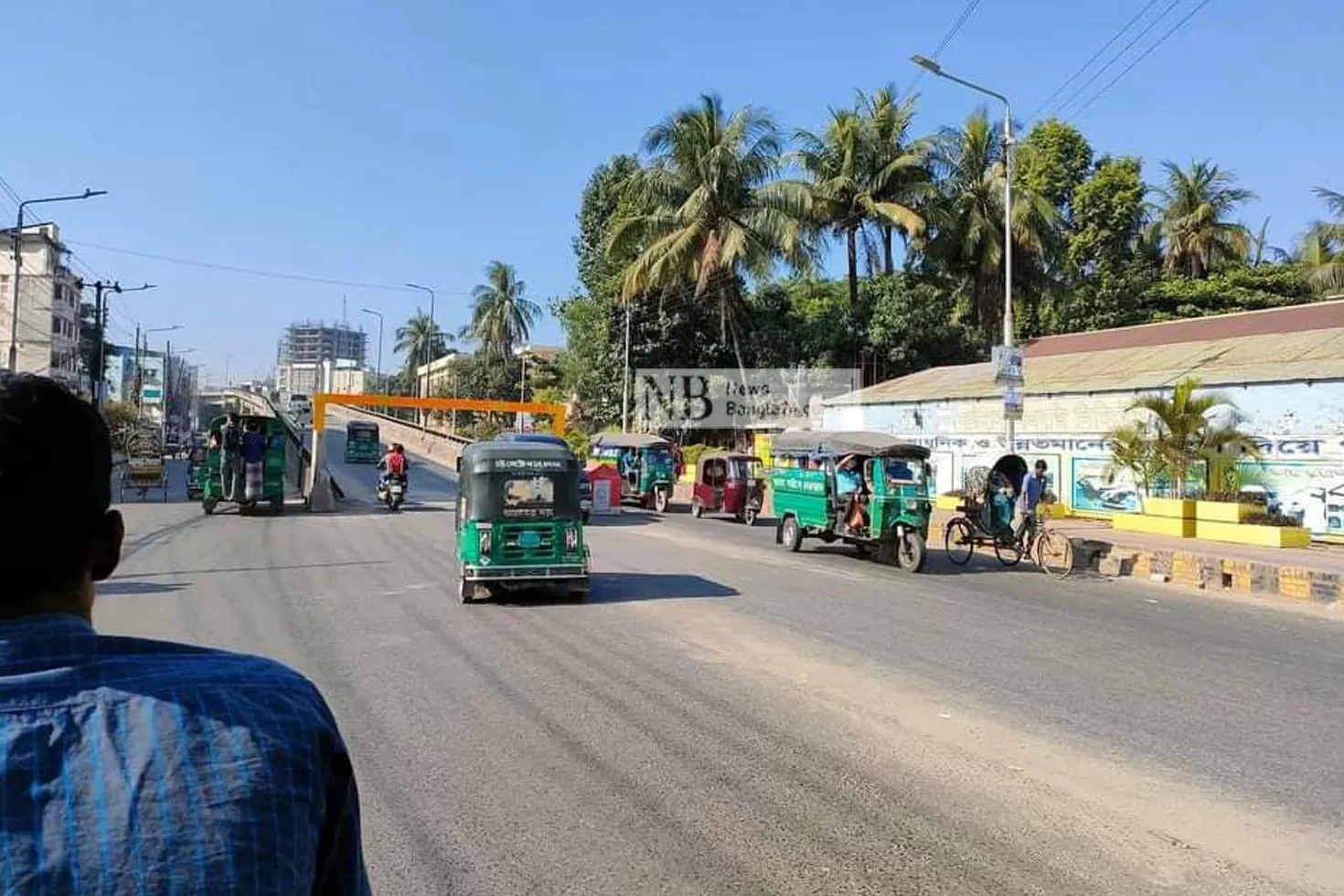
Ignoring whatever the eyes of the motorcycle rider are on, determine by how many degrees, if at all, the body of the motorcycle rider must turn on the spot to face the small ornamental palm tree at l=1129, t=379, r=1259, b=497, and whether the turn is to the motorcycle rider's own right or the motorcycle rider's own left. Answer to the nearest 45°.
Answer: approximately 135° to the motorcycle rider's own right

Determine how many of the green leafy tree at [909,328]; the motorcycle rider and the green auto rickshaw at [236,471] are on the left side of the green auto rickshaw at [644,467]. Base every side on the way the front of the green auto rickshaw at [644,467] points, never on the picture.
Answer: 1

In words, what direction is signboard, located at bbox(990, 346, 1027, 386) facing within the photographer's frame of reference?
facing the viewer

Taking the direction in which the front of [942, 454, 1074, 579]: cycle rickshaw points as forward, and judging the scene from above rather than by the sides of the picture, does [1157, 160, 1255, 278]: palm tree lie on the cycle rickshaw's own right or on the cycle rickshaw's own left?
on the cycle rickshaw's own left

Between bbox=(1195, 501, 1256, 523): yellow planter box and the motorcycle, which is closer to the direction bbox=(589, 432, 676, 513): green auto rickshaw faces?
the yellow planter box

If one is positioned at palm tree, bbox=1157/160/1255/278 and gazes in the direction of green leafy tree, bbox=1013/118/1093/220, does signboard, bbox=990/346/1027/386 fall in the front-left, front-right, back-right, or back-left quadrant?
front-left

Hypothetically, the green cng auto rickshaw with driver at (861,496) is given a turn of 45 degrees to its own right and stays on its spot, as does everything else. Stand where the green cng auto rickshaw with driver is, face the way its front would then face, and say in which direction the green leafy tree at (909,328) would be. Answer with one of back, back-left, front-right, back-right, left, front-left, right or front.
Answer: back

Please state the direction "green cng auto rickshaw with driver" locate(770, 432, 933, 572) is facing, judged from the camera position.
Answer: facing the viewer and to the right of the viewer

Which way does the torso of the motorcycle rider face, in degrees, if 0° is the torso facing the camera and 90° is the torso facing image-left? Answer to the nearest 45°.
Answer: approximately 180°

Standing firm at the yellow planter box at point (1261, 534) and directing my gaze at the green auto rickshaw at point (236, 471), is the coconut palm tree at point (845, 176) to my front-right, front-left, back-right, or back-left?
front-right
